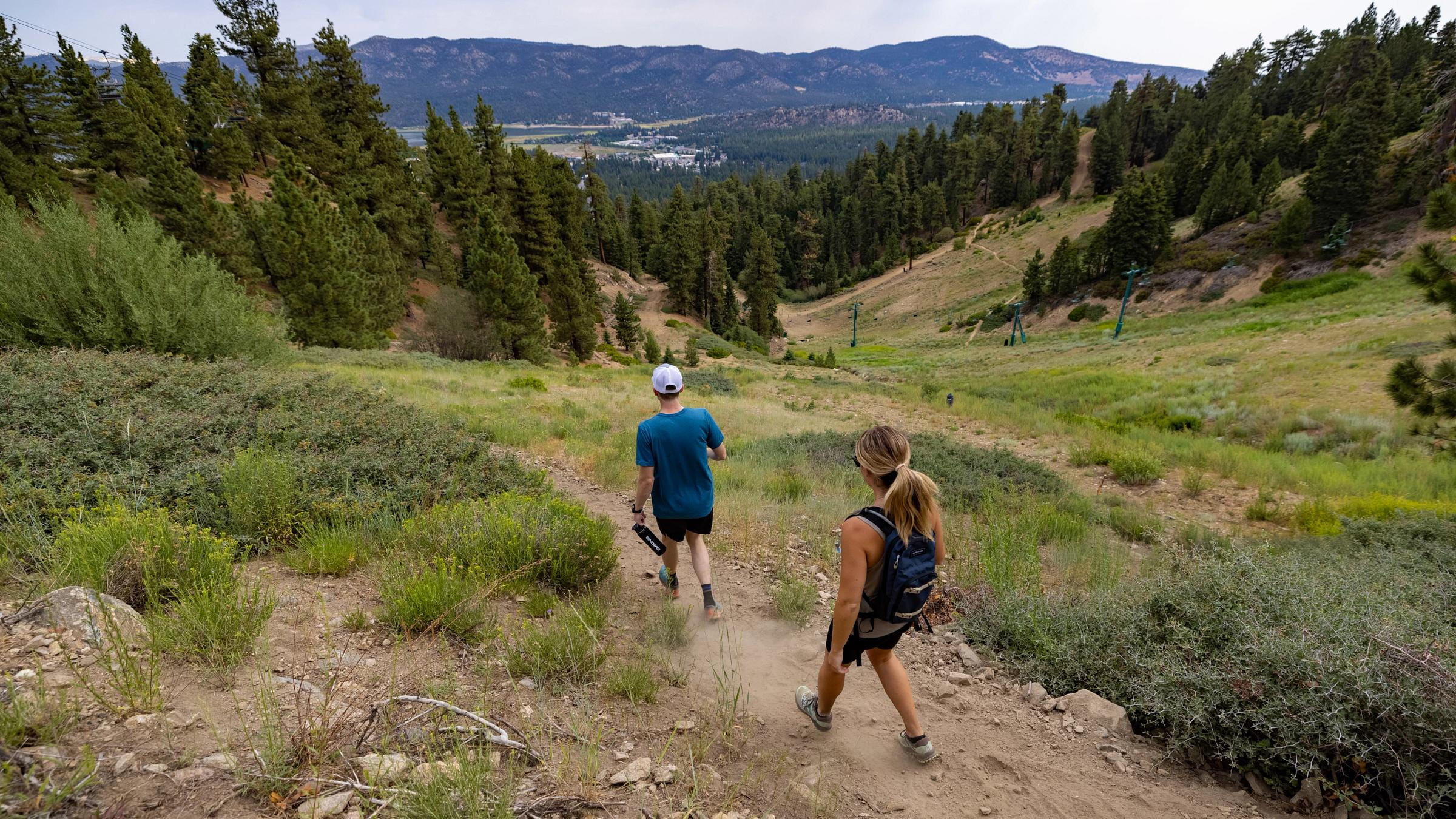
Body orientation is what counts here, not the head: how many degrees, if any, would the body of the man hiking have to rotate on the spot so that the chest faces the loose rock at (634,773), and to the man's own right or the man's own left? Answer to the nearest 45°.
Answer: approximately 180°

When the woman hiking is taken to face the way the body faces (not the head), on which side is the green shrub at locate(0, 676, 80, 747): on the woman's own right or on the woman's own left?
on the woman's own left

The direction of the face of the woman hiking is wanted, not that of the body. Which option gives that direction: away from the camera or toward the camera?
away from the camera

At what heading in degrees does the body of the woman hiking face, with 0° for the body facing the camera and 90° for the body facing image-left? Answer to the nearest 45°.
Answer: approximately 135°

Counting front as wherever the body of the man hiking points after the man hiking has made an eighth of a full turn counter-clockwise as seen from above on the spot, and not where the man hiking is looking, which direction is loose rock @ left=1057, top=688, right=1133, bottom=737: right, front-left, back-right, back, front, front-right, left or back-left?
back

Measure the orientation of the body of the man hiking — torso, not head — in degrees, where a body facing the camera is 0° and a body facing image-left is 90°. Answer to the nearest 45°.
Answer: approximately 180°

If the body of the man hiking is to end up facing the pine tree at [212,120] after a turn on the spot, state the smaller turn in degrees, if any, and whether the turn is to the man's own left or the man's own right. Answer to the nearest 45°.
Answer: approximately 45° to the man's own left
